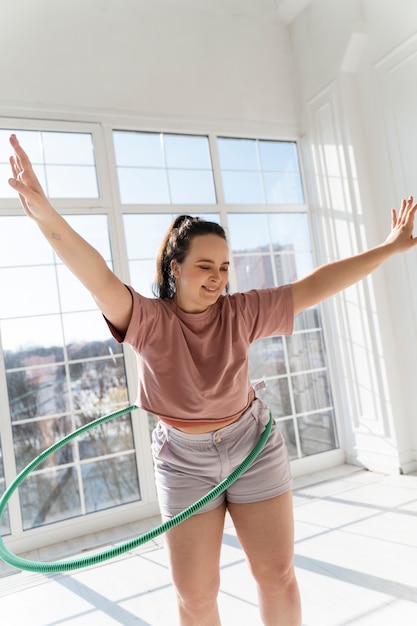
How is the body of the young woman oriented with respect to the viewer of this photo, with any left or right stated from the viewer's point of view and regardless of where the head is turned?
facing the viewer

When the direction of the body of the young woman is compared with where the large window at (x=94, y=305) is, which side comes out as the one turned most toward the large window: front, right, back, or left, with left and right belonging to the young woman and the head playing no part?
back

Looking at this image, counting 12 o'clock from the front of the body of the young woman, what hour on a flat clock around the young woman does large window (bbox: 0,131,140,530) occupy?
The large window is roughly at 5 o'clock from the young woman.
